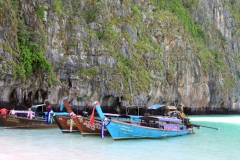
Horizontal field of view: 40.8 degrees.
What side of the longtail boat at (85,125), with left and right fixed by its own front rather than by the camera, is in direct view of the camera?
left

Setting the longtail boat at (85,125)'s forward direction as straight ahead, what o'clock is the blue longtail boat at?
The blue longtail boat is roughly at 7 o'clock from the longtail boat.
